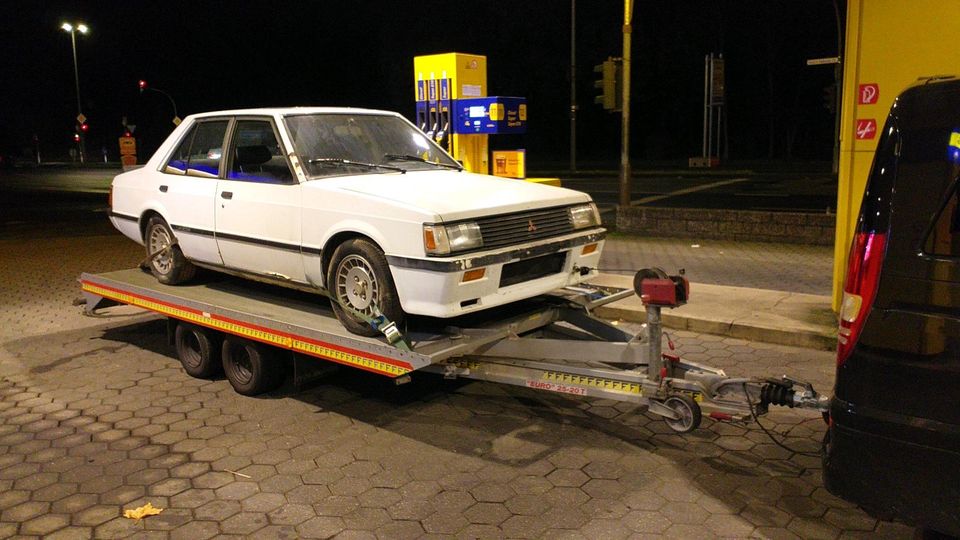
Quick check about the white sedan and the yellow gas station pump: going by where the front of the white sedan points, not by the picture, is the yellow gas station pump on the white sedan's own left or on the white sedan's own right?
on the white sedan's own left

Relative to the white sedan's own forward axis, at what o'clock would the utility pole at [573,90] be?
The utility pole is roughly at 8 o'clock from the white sedan.

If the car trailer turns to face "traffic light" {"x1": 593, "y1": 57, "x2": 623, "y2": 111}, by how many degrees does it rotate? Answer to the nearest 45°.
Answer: approximately 135° to its left

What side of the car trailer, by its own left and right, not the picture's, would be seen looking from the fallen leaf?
right

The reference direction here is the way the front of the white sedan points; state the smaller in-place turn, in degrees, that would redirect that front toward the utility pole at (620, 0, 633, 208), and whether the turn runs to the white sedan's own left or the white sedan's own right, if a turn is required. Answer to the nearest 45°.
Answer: approximately 90° to the white sedan's own left

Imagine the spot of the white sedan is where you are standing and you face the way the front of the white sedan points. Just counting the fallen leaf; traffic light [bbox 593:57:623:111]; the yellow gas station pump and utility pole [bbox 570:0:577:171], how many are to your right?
1

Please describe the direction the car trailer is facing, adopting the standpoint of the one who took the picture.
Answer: facing the viewer and to the right of the viewer
